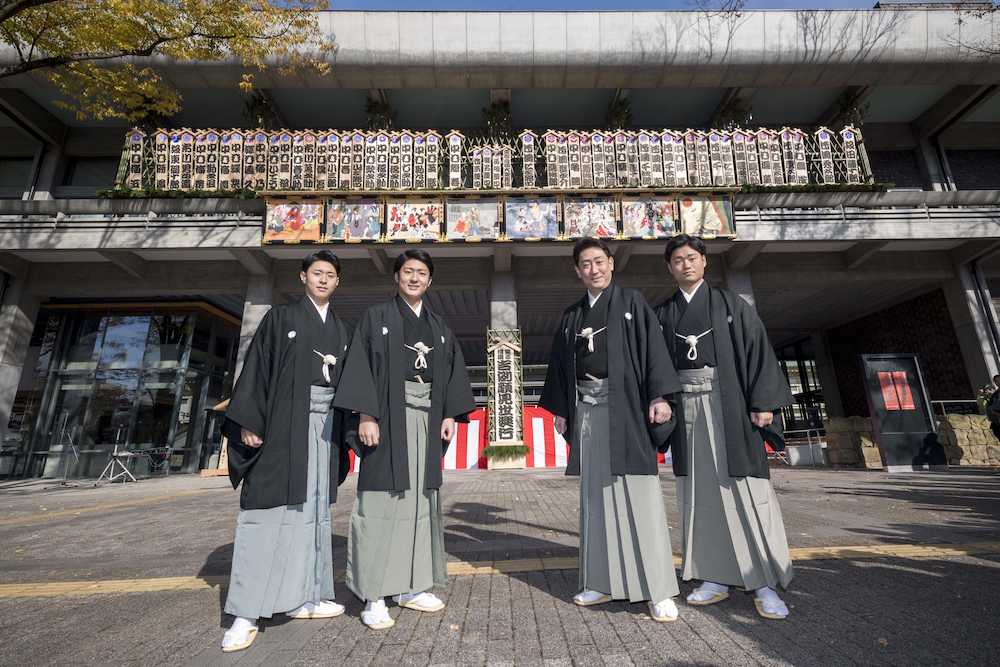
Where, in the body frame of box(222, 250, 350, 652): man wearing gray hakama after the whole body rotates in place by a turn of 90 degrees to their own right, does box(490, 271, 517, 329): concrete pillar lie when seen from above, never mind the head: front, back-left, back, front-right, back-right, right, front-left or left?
back

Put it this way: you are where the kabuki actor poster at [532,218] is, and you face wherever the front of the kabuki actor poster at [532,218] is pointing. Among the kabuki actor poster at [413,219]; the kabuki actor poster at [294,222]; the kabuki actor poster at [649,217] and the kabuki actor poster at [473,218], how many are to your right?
3

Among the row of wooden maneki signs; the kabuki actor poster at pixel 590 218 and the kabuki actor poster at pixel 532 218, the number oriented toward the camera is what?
3

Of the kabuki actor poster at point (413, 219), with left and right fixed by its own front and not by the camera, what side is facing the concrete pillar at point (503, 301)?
left

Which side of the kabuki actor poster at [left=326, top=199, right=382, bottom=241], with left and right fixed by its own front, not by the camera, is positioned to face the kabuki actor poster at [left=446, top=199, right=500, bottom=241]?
left

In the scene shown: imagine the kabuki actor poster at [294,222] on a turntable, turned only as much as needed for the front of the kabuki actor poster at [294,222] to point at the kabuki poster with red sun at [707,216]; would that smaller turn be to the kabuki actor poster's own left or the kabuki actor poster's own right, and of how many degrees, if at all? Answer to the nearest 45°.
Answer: approximately 45° to the kabuki actor poster's own left

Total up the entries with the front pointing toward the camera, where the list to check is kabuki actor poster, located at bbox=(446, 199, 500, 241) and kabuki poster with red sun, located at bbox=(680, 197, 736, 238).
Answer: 2

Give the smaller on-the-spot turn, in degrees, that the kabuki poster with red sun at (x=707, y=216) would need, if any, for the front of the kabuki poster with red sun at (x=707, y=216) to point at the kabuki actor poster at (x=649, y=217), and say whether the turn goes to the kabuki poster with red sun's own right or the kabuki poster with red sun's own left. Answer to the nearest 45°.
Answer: approximately 45° to the kabuki poster with red sun's own right

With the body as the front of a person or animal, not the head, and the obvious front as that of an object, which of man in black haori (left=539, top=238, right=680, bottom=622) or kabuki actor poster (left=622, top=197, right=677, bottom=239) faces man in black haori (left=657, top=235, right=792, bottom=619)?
the kabuki actor poster

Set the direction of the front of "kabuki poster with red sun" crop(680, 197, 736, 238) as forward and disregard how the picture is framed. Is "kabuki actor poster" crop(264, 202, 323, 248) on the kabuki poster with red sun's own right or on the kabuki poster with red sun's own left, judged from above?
on the kabuki poster with red sun's own right

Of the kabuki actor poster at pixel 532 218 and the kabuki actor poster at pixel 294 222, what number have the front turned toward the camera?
2

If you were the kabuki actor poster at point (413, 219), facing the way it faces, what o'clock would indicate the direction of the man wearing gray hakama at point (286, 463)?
The man wearing gray hakama is roughly at 12 o'clock from the kabuki actor poster.
